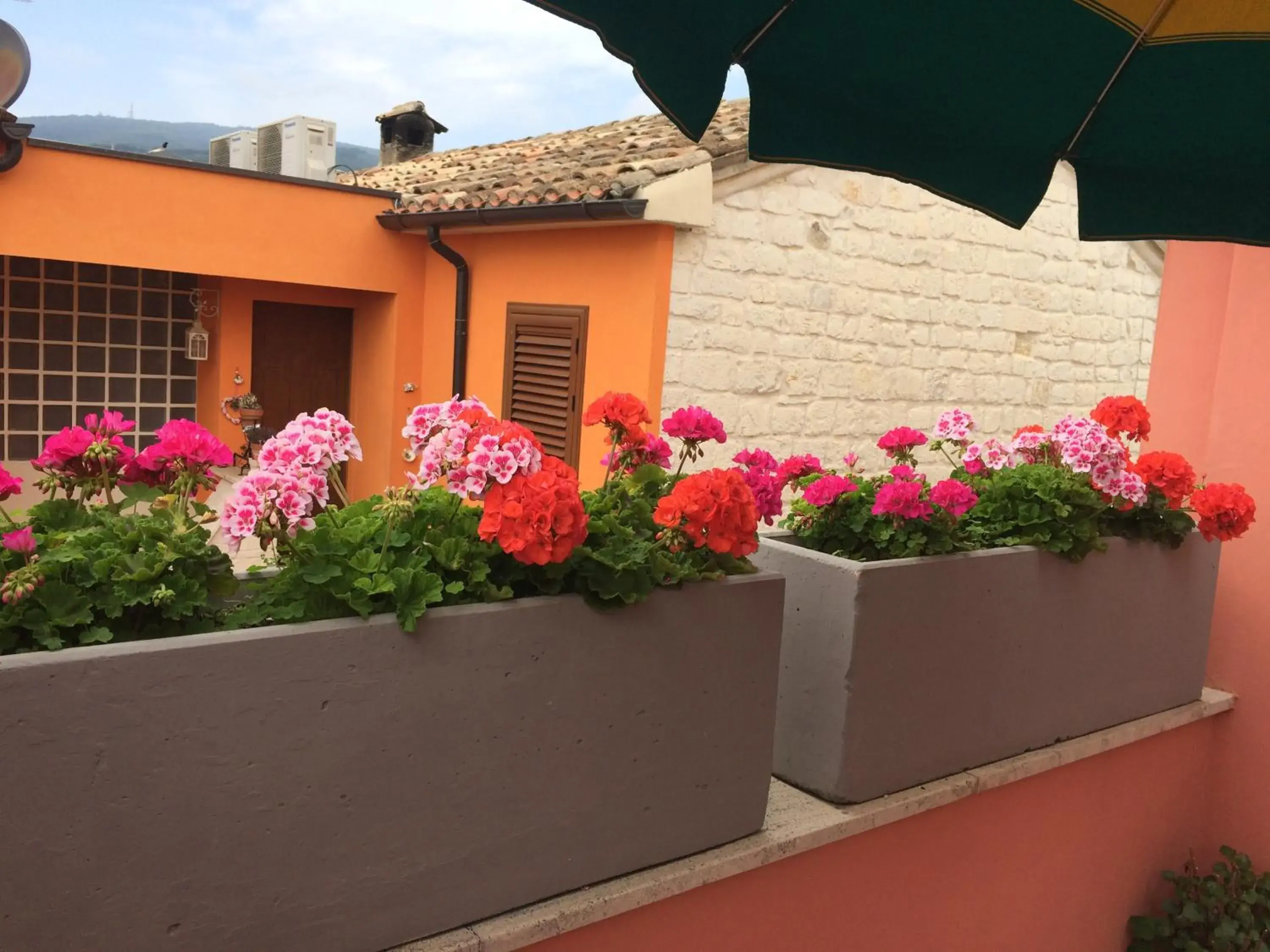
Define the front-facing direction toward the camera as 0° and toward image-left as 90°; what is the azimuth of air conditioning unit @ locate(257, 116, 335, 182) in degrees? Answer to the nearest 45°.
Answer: approximately 45°

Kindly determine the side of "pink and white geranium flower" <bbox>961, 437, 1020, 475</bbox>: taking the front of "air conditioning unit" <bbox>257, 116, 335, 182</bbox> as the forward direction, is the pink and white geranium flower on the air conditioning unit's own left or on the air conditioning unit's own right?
on the air conditioning unit's own left

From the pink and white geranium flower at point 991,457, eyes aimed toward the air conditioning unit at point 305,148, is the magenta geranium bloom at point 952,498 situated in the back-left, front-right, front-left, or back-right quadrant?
back-left

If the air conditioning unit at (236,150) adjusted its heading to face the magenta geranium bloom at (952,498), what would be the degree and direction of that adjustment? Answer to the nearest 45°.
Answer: approximately 45° to its left

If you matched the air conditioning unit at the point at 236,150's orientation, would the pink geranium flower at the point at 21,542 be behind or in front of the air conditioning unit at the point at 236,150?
in front

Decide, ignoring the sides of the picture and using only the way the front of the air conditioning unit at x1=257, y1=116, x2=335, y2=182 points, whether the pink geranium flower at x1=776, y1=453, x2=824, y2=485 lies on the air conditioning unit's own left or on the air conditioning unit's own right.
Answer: on the air conditioning unit's own left

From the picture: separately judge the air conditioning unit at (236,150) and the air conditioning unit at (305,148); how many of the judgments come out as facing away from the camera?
0

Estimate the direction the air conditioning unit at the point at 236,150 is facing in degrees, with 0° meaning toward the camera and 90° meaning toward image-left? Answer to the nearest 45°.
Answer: approximately 45°

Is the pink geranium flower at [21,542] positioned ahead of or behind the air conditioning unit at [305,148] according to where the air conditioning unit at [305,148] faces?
ahead

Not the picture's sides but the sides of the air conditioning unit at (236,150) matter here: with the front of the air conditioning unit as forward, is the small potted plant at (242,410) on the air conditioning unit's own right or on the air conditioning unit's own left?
on the air conditioning unit's own left

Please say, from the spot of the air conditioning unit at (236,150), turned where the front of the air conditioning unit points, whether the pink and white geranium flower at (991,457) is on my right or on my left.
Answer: on my left

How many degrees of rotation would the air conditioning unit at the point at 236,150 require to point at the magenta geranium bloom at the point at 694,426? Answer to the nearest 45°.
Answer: approximately 45° to its left

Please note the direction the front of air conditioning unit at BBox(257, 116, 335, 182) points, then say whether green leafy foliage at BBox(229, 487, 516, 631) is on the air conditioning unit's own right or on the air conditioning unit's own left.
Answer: on the air conditioning unit's own left

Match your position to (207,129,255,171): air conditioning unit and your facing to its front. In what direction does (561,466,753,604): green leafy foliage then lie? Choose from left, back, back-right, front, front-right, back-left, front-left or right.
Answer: front-left

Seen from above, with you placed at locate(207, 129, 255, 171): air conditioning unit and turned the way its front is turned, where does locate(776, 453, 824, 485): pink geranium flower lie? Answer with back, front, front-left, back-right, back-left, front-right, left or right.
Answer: front-left
